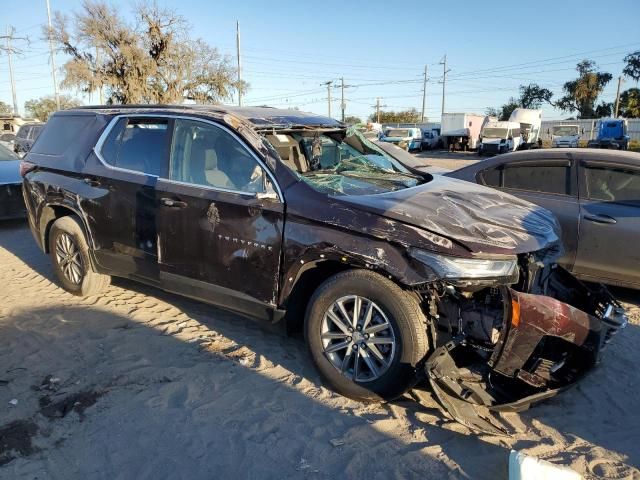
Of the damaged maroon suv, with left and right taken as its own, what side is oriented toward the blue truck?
left

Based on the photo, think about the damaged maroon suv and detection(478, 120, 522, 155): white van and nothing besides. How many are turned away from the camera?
0

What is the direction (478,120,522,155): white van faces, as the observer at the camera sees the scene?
facing the viewer and to the left of the viewer

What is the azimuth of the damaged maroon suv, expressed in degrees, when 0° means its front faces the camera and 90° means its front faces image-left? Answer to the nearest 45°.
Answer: approximately 315°

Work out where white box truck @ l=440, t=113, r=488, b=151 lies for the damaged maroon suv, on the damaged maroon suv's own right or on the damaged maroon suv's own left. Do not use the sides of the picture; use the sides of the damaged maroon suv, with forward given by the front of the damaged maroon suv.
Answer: on the damaged maroon suv's own left

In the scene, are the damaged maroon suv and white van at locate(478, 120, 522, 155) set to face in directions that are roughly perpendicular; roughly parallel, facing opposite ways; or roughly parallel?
roughly perpendicular

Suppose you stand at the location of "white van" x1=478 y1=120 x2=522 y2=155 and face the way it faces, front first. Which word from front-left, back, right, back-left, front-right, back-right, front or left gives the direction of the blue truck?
back-left

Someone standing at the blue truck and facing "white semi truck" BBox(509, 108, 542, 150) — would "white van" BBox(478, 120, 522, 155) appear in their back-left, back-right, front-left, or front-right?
front-left

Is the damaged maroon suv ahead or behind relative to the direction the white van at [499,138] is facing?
ahead

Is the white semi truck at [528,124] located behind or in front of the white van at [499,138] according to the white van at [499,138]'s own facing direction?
behind

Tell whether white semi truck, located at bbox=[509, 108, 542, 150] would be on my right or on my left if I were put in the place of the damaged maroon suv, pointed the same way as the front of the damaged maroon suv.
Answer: on my left

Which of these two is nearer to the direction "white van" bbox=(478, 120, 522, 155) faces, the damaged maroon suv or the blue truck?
the damaged maroon suv
